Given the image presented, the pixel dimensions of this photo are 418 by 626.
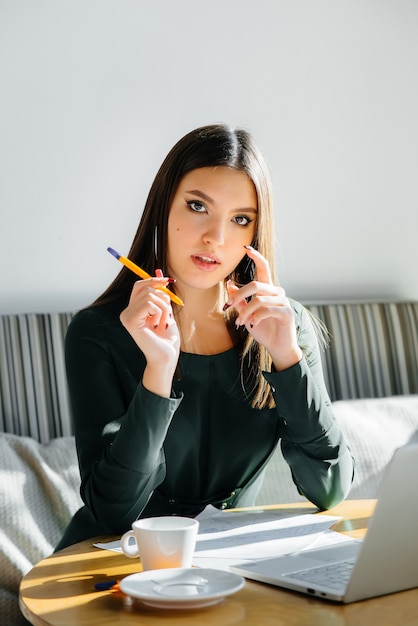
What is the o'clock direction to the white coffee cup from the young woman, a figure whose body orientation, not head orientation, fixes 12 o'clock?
The white coffee cup is roughly at 12 o'clock from the young woman.

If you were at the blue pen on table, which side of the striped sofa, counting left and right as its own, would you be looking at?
front

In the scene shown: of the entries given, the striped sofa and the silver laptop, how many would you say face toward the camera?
1

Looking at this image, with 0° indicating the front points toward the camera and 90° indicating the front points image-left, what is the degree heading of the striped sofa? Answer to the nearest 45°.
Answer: approximately 0°

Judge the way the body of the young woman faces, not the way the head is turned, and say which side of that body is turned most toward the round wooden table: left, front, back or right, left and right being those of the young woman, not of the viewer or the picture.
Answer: front

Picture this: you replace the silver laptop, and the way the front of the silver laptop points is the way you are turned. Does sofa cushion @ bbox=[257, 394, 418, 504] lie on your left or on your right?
on your right

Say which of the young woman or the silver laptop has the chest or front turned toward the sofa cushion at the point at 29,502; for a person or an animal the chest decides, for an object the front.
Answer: the silver laptop

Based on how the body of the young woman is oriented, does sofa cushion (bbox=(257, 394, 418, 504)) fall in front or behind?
behind

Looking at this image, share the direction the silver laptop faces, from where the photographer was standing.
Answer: facing away from the viewer and to the left of the viewer

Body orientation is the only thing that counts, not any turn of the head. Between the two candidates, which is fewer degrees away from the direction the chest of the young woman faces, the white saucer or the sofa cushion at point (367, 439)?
the white saucer
